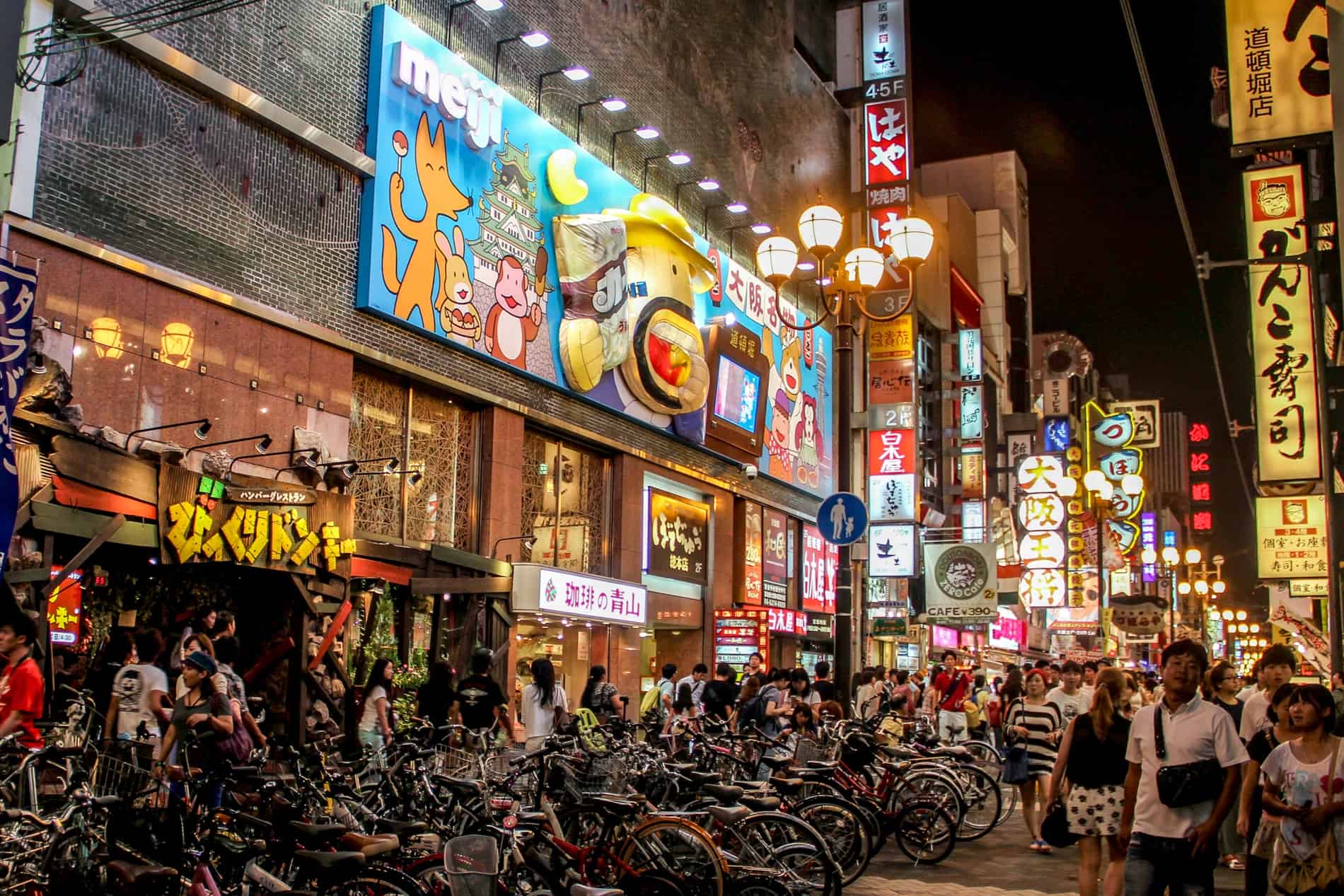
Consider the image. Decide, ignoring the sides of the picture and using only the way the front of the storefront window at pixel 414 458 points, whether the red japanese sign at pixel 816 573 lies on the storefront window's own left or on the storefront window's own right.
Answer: on the storefront window's own left

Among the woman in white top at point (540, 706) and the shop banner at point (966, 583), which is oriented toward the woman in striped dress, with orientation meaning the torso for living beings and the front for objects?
the shop banner

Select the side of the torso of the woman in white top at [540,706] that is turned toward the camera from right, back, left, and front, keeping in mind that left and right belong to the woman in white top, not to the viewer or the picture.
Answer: back

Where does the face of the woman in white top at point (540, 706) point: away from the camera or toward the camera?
away from the camera

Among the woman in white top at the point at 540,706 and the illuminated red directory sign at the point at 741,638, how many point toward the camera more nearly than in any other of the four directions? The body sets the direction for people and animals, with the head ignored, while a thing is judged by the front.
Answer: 1

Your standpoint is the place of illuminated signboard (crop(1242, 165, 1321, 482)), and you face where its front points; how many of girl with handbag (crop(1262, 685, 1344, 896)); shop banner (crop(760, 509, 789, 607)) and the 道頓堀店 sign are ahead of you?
2

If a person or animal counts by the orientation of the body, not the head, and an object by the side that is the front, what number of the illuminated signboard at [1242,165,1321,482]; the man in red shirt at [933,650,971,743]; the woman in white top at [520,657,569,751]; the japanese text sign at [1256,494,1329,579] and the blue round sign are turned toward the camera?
4
